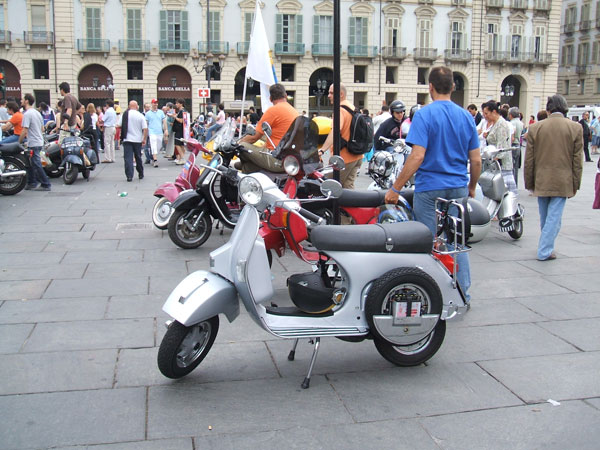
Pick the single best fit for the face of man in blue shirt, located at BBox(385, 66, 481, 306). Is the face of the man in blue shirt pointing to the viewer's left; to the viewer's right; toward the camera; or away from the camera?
away from the camera

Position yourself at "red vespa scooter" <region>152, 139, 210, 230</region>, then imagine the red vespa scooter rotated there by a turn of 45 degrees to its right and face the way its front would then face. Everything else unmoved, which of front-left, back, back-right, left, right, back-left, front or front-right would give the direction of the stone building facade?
right

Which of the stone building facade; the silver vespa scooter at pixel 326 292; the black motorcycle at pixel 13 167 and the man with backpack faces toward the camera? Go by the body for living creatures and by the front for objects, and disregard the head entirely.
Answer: the stone building facade

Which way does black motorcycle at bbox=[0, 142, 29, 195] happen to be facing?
to the viewer's left

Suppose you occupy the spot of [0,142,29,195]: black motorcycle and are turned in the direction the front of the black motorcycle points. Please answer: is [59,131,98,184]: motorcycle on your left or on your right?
on your right

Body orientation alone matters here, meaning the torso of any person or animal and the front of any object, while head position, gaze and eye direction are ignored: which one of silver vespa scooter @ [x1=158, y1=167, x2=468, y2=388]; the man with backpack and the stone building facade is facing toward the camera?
the stone building facade

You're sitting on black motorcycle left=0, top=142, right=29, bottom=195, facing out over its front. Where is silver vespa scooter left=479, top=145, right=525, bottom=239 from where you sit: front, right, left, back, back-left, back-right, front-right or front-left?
back-left

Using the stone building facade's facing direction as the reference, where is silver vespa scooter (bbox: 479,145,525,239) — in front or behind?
in front

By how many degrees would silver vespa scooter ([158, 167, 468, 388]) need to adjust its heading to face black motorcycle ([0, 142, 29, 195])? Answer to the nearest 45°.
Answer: approximately 45° to its right
